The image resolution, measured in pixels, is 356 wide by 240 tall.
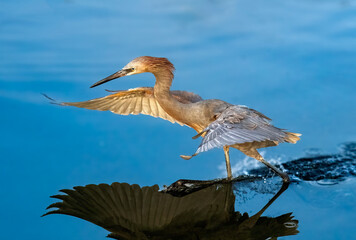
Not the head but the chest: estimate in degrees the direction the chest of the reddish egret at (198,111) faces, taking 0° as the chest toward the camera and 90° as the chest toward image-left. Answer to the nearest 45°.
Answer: approximately 90°
